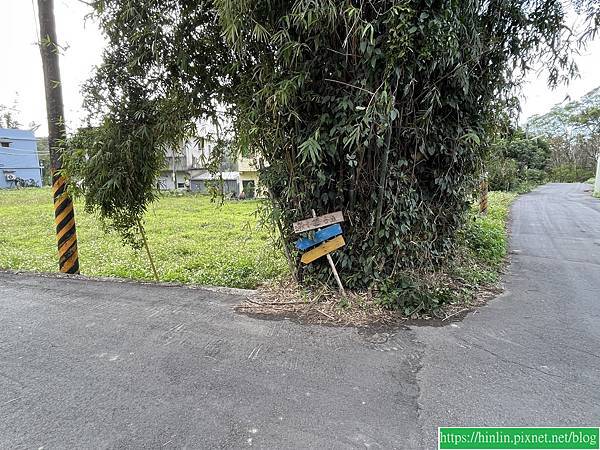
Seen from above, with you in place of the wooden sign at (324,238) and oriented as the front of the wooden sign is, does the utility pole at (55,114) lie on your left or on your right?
on your right

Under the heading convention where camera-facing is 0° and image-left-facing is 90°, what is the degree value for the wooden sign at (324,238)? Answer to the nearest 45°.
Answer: approximately 0°

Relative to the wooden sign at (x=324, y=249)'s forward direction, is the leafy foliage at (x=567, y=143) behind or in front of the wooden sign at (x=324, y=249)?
behind

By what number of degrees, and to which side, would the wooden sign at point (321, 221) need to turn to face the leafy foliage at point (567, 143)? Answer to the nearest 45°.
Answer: approximately 135° to its left

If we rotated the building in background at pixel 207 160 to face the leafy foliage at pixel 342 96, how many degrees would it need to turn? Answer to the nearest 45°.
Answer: approximately 45° to its left

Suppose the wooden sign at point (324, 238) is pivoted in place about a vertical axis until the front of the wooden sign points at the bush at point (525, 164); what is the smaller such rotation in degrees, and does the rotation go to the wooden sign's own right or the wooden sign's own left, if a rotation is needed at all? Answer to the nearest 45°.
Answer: approximately 135° to the wooden sign's own left

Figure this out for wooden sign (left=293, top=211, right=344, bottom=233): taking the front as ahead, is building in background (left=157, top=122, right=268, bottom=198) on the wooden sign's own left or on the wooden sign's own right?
on the wooden sign's own right

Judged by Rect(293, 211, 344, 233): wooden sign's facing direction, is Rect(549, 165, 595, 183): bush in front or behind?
behind

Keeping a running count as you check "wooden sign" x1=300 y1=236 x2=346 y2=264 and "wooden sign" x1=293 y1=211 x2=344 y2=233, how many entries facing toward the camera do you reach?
2

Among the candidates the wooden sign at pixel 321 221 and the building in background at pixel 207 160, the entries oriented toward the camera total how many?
2
